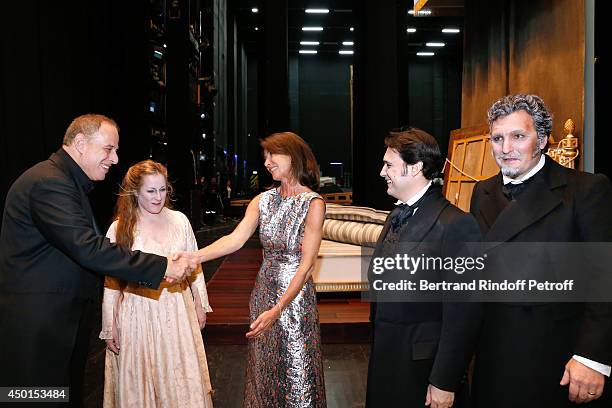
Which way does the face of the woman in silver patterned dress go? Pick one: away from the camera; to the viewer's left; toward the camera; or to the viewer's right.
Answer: to the viewer's left

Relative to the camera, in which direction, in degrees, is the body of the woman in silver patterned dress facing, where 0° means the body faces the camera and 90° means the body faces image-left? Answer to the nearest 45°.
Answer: approximately 45°

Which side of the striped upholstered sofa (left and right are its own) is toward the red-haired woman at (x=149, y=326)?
front

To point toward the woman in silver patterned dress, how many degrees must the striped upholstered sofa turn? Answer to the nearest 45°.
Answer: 0° — it already faces them

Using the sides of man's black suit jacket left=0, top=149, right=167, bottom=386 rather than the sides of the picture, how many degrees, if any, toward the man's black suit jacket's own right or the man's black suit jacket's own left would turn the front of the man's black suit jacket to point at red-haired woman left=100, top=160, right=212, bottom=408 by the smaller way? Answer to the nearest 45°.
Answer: approximately 45° to the man's black suit jacket's own left

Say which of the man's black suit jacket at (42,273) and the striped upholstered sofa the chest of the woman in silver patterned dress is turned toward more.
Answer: the man's black suit jacket

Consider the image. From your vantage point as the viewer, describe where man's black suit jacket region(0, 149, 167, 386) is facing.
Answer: facing to the right of the viewer

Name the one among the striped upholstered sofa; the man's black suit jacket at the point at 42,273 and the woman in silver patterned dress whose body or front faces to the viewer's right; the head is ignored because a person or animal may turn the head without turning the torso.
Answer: the man's black suit jacket

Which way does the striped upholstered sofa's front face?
toward the camera

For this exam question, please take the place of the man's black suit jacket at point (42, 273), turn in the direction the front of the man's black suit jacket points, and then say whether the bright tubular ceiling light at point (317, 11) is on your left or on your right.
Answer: on your left

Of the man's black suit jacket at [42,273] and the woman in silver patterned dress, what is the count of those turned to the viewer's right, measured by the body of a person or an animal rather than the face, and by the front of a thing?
1

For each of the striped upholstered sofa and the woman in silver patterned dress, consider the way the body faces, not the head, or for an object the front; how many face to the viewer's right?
0
